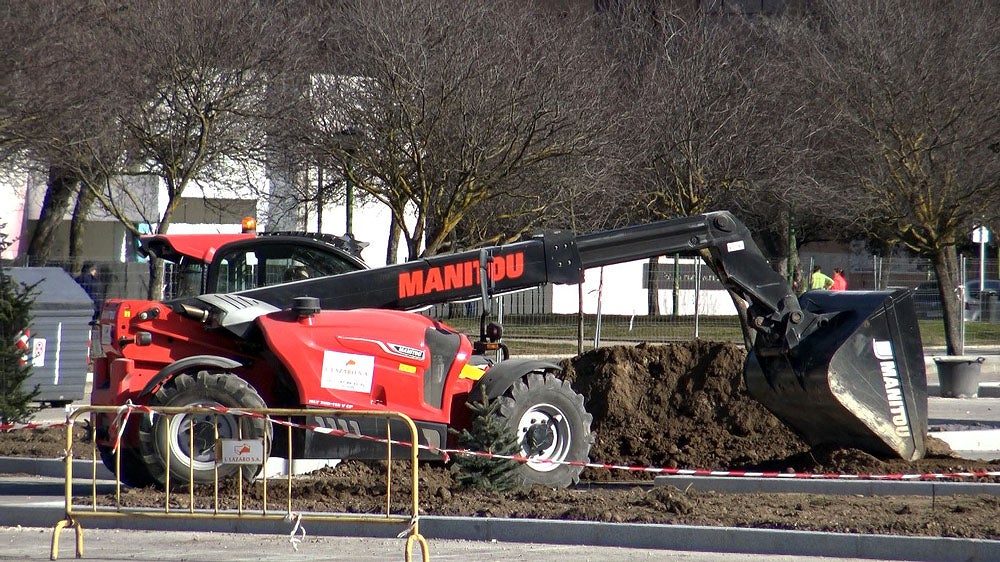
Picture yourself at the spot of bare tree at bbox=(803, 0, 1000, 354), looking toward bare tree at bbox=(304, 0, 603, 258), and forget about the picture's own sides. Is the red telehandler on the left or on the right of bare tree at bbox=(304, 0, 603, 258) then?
left

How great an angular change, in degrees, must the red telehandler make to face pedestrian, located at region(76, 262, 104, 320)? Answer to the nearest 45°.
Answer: approximately 135° to its left

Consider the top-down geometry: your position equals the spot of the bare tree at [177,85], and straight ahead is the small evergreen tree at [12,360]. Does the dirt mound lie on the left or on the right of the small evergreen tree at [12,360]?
left

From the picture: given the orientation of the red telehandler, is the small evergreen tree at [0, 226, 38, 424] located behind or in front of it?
behind

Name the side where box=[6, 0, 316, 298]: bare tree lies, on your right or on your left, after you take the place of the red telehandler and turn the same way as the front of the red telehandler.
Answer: on your left

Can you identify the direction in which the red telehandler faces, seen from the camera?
facing to the right of the viewer

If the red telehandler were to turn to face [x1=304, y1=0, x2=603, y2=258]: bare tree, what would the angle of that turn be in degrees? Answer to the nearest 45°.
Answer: approximately 90° to its left
